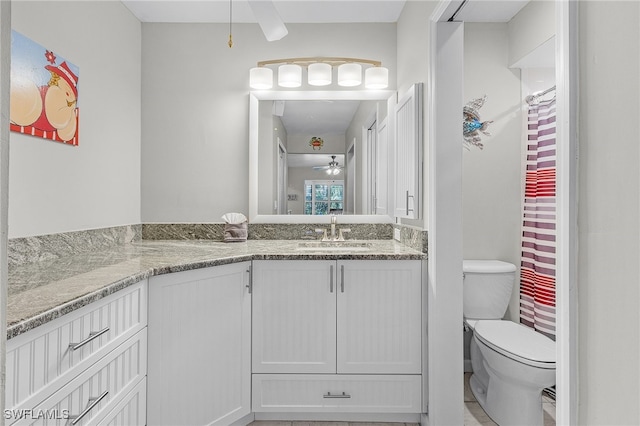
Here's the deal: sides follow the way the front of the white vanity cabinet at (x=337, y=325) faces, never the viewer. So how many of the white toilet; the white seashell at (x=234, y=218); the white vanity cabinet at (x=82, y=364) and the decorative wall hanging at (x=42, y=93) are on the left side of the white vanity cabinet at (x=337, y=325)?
1

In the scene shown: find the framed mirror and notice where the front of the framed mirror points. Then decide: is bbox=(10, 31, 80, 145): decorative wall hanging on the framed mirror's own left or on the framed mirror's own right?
on the framed mirror's own right

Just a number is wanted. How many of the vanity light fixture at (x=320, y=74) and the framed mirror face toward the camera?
2

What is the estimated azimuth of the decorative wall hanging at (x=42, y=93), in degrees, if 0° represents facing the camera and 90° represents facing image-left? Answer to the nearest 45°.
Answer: approximately 315°

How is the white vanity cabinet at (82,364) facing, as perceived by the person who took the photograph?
facing the viewer and to the right of the viewer

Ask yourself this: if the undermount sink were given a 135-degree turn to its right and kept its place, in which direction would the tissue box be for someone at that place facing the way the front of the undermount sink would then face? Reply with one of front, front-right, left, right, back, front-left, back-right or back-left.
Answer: front-left

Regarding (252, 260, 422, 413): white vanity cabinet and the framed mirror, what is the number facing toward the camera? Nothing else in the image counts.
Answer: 2
